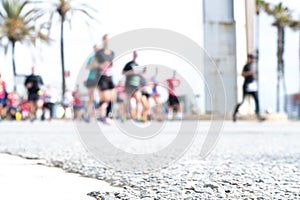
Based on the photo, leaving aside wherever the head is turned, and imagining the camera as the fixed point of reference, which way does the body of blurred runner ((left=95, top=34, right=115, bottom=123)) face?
toward the camera

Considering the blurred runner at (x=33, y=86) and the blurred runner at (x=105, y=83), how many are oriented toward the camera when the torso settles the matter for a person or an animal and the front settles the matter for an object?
2

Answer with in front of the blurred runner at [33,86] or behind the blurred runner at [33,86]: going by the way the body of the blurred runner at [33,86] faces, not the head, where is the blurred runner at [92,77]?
in front

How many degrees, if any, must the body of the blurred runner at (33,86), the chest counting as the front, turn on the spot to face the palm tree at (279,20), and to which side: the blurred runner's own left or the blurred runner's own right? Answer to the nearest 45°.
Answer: approximately 135° to the blurred runner's own left

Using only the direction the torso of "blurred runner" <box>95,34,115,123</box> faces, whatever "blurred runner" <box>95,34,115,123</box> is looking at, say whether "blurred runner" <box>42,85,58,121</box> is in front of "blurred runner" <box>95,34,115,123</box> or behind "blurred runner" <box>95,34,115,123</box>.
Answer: behind

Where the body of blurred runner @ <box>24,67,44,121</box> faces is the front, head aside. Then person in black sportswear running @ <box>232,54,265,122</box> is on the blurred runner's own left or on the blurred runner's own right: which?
on the blurred runner's own left

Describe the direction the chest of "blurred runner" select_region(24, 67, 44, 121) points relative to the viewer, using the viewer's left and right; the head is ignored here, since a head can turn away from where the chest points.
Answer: facing the viewer
